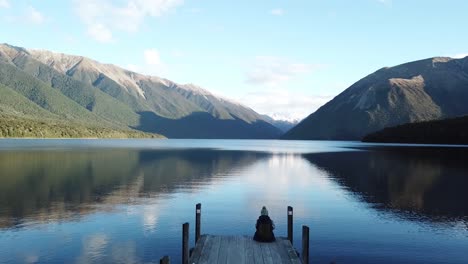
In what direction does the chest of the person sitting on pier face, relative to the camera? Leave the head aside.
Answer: away from the camera
